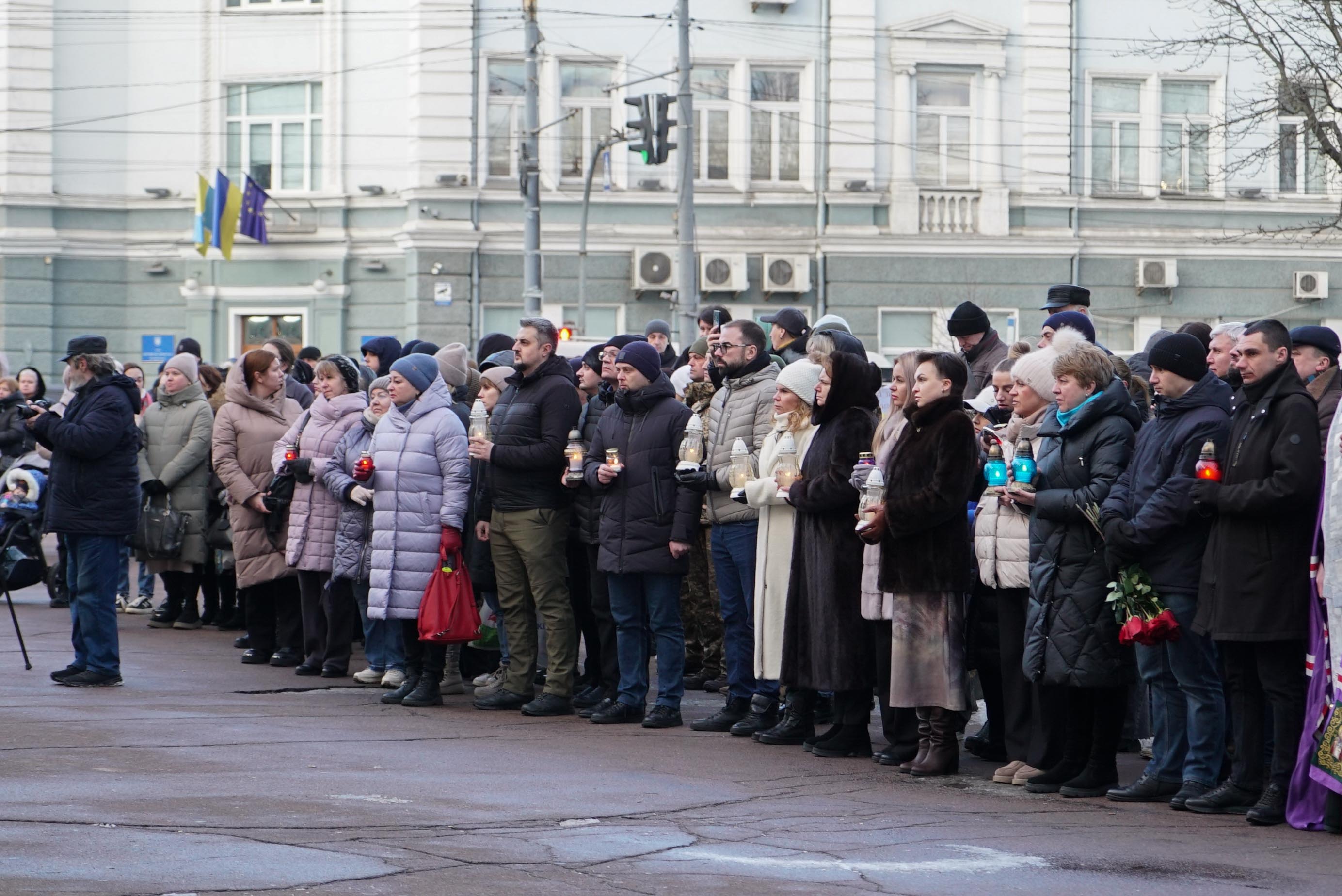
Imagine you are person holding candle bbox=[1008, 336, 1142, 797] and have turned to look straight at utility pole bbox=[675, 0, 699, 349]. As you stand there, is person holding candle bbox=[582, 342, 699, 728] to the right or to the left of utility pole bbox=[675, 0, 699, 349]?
left

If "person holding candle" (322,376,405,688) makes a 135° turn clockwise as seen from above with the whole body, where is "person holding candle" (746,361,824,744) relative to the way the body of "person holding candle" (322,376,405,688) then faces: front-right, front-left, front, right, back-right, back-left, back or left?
back-right

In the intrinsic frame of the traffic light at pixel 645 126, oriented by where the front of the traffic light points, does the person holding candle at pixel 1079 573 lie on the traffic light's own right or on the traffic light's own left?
on the traffic light's own left

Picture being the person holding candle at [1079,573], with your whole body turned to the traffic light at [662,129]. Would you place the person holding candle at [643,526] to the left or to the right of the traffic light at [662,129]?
left

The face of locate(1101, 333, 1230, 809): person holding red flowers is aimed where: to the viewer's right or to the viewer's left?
to the viewer's left

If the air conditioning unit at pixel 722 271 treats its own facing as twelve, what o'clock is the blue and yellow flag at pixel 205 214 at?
The blue and yellow flag is roughly at 3 o'clock from the air conditioning unit.

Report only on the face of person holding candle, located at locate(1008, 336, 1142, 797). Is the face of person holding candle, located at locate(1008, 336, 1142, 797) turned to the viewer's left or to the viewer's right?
to the viewer's left

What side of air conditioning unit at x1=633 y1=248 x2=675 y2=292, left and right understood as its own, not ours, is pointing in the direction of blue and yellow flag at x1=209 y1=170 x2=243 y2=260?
right

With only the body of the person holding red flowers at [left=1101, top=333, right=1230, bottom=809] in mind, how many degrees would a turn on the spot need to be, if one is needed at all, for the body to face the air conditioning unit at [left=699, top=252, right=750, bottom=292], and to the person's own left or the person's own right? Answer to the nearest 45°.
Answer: approximately 135° to the person's own right
